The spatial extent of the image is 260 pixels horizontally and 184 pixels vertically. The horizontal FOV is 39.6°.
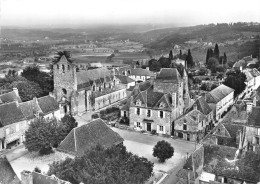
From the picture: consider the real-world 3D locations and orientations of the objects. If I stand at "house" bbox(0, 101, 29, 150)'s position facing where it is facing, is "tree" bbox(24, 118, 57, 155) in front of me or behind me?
in front

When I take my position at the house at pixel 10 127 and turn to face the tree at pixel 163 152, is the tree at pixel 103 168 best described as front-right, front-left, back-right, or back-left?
front-right

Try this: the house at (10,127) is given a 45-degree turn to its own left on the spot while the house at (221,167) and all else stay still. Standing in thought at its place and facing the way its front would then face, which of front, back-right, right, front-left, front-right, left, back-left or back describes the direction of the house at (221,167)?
front-right

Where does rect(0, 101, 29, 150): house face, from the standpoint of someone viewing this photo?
facing the viewer and to the right of the viewer

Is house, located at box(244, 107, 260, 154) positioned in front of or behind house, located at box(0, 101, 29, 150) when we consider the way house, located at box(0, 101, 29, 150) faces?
in front

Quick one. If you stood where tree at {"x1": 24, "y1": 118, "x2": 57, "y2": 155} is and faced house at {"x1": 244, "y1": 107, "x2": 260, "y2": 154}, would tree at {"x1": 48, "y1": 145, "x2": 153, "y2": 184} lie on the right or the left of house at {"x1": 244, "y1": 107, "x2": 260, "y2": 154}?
right

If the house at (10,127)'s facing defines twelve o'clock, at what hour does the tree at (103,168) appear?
The tree is roughly at 1 o'clock from the house.

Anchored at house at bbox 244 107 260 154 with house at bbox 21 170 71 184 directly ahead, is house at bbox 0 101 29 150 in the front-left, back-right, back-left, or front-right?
front-right
